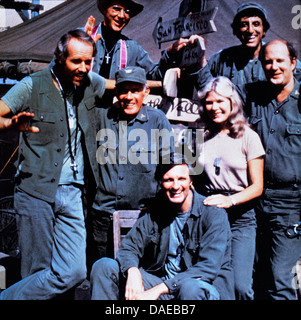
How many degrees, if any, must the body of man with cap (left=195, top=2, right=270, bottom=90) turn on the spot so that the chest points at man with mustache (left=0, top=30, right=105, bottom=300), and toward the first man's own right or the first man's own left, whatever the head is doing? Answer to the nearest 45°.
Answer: approximately 45° to the first man's own right

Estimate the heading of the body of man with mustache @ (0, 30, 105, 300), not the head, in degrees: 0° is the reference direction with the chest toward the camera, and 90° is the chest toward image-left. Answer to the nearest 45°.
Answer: approximately 315°
